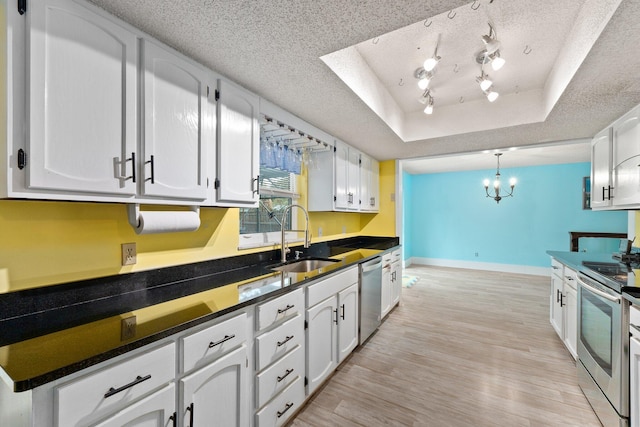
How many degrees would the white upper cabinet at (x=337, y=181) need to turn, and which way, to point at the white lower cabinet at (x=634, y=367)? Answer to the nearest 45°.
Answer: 0° — it already faces it

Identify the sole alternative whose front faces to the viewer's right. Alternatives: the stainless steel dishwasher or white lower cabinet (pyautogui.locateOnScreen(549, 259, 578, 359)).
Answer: the stainless steel dishwasher

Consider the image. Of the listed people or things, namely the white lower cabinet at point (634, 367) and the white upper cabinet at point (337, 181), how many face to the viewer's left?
1

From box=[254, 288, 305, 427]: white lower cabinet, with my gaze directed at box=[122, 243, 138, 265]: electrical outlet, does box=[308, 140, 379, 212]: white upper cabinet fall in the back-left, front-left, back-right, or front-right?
back-right

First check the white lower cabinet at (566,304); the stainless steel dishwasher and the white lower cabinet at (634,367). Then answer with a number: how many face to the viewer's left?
2

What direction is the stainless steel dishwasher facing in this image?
to the viewer's right

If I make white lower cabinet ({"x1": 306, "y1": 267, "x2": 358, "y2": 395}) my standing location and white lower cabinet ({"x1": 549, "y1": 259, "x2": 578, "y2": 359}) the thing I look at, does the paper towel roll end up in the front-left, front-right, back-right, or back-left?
back-right

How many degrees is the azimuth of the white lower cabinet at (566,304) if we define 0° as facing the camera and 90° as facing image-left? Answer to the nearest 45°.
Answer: approximately 90°

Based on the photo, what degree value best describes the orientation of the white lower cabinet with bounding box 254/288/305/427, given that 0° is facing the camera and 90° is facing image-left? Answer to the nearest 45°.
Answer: approximately 315°

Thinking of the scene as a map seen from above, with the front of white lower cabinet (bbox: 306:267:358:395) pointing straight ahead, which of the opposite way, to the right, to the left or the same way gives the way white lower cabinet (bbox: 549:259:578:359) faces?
the opposite way

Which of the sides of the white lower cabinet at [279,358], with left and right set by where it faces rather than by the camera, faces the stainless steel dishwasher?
left

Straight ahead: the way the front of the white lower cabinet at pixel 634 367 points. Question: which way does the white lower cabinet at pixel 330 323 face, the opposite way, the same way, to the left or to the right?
the opposite way

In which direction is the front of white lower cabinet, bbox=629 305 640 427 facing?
to the viewer's left

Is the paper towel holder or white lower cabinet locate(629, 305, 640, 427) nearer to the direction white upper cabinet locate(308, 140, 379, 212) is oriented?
the white lower cabinet

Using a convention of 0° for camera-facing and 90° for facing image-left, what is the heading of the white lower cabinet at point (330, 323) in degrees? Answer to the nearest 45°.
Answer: approximately 315°
